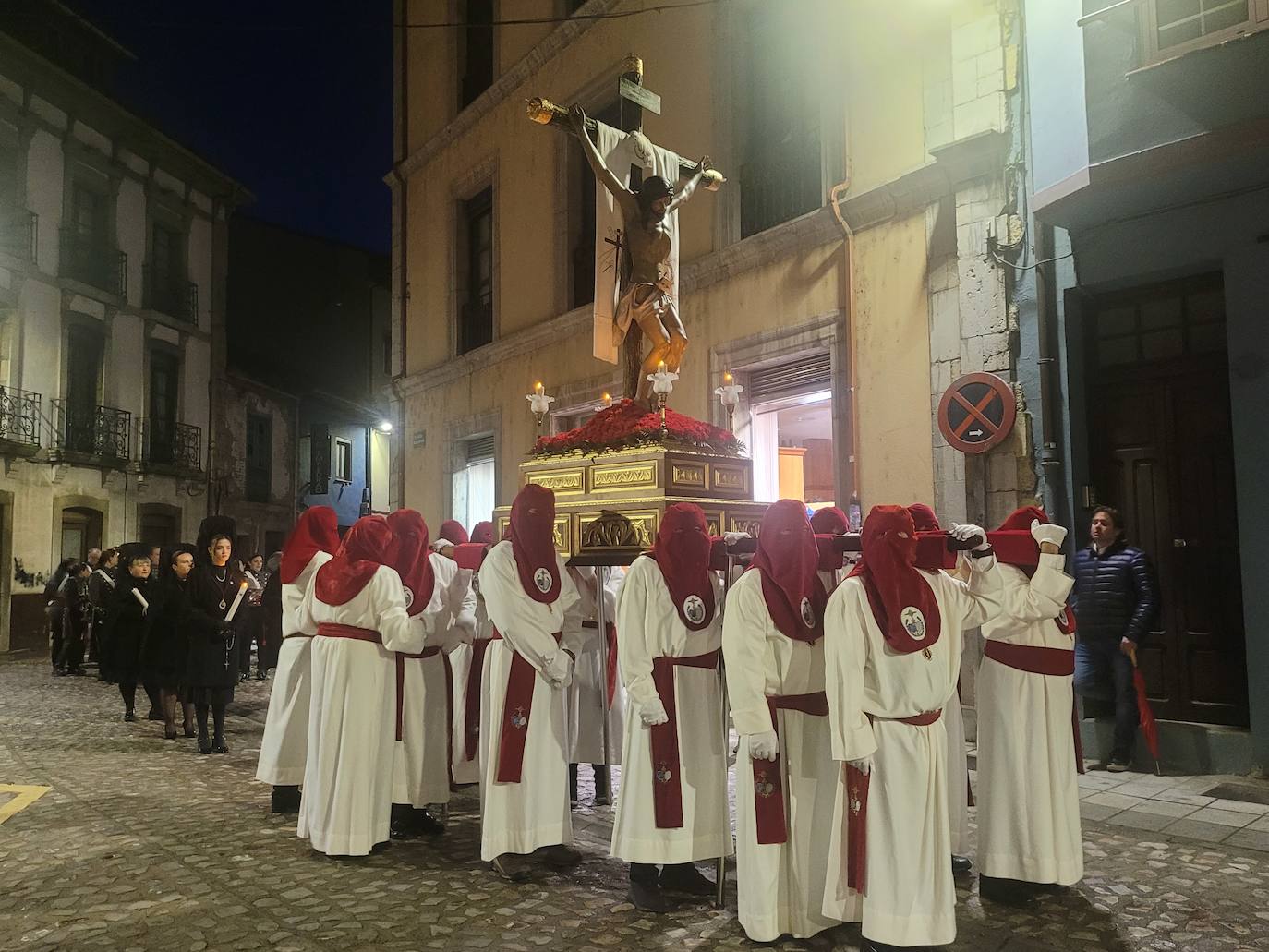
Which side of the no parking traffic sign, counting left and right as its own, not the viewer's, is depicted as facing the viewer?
front

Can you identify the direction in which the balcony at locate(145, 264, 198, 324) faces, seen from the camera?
facing the viewer and to the right of the viewer

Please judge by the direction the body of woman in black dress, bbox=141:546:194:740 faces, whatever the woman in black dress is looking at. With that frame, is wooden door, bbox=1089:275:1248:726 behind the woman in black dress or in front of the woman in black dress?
in front

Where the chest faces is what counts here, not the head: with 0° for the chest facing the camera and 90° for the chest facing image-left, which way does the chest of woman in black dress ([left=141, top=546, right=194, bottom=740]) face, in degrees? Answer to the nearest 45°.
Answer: approximately 315°

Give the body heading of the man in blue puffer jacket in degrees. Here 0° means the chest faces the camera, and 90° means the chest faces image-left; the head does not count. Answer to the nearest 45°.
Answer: approximately 45°

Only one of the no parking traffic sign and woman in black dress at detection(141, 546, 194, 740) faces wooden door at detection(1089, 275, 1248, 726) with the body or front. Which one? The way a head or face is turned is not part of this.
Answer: the woman in black dress

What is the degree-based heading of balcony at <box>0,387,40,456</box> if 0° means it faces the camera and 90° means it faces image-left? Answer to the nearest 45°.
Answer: approximately 315°

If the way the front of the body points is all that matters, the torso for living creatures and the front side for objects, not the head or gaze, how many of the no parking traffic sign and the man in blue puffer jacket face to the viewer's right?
0

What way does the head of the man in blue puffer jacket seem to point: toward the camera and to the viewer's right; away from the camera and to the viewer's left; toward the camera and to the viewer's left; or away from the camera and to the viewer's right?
toward the camera and to the viewer's left

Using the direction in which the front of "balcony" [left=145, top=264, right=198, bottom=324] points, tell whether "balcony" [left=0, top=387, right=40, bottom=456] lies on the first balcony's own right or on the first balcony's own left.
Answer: on the first balcony's own right

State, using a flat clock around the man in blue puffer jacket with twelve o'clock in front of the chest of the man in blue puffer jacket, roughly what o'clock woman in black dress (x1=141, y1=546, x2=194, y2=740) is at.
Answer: The woman in black dress is roughly at 1 o'clock from the man in blue puffer jacket.

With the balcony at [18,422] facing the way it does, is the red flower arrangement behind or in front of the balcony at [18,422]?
in front
